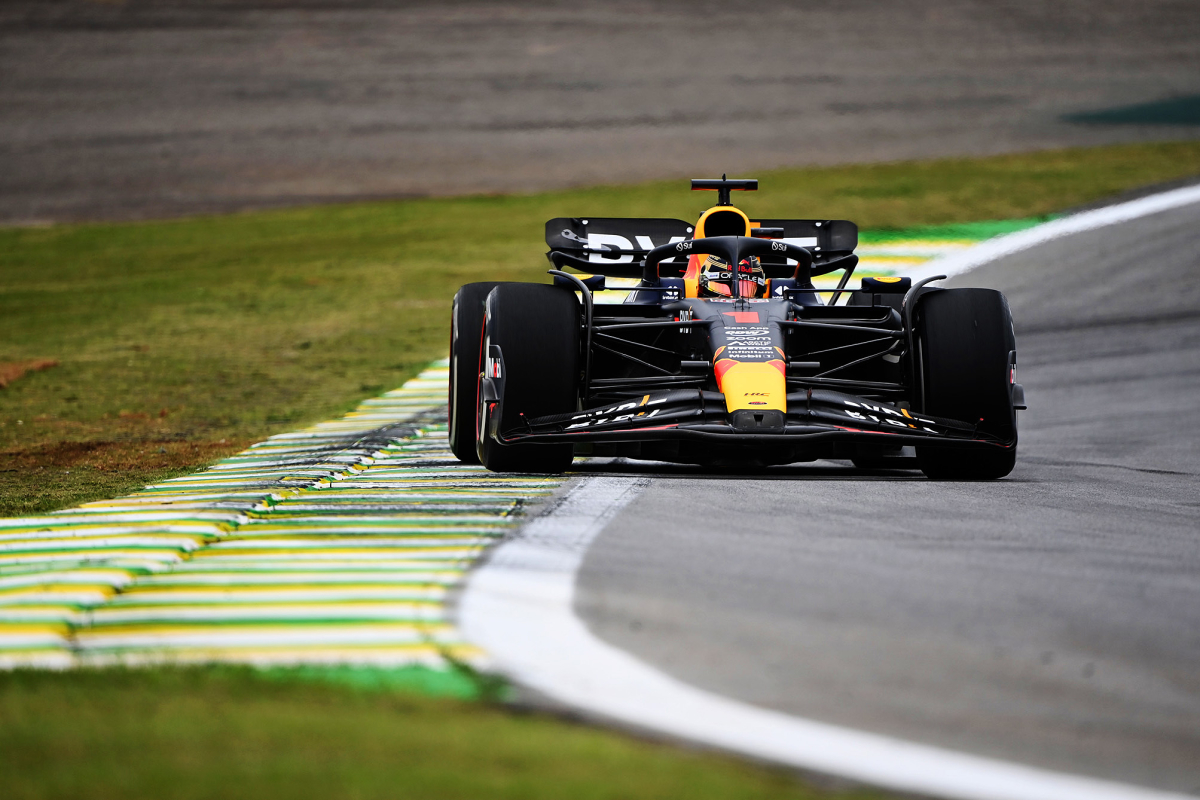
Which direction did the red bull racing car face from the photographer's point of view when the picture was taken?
facing the viewer
